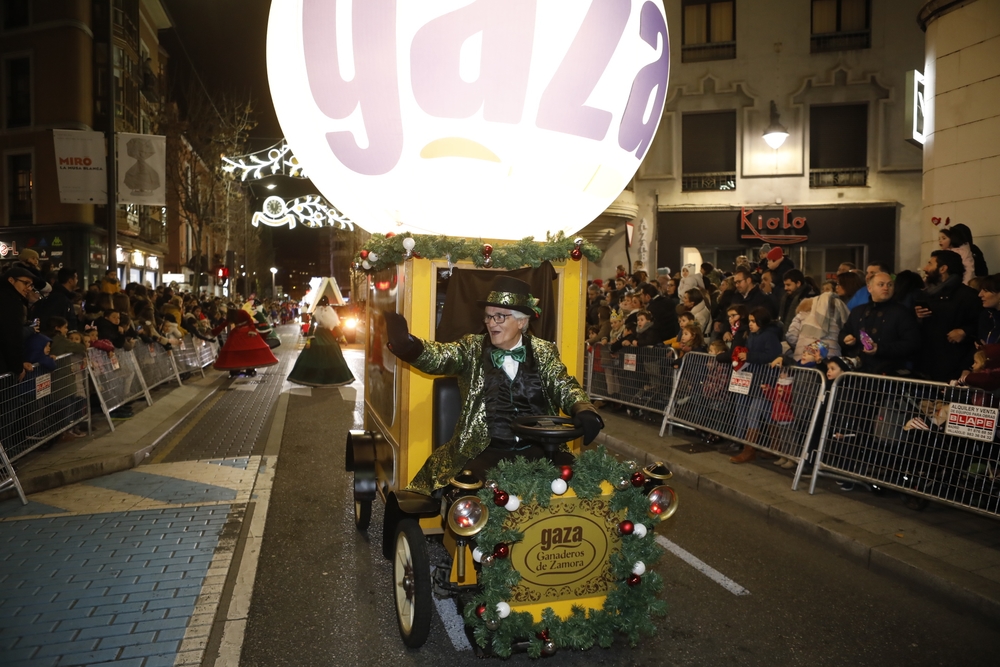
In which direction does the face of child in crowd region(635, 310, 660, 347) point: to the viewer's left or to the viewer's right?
to the viewer's left

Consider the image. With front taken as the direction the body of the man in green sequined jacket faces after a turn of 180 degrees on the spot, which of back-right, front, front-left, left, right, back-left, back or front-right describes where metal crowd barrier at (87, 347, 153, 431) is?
front-left

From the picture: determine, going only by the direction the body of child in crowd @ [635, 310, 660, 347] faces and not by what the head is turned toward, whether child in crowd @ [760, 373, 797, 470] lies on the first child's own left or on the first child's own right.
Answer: on the first child's own left

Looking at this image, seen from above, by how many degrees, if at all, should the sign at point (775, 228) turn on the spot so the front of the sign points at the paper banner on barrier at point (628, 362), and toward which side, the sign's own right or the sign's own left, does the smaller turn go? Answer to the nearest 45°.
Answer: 0° — it already faces it

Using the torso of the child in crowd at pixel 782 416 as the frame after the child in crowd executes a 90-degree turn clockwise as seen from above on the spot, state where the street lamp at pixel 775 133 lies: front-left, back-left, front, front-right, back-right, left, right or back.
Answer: front-right

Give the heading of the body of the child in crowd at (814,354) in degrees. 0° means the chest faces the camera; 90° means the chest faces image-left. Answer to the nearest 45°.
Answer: approximately 45°

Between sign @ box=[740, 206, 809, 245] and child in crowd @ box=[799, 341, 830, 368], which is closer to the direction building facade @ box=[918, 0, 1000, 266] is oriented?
the child in crowd
